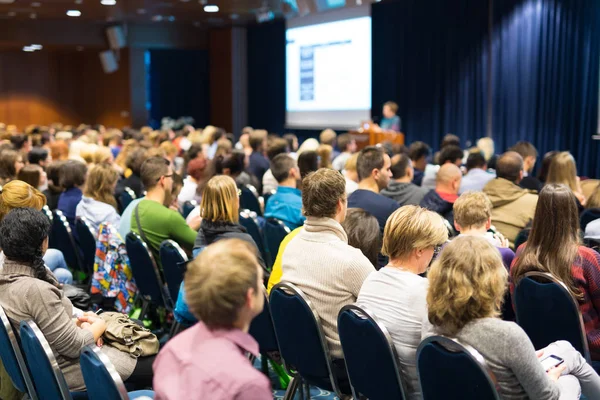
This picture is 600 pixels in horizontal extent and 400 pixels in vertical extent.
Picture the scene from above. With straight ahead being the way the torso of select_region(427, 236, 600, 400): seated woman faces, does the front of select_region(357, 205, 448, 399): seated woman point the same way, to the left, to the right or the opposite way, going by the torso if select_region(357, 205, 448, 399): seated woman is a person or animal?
the same way

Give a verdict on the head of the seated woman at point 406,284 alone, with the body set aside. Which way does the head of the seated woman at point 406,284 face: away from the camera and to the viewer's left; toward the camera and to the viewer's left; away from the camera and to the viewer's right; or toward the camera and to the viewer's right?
away from the camera and to the viewer's right

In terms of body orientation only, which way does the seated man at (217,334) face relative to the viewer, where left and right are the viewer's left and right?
facing away from the viewer and to the right of the viewer

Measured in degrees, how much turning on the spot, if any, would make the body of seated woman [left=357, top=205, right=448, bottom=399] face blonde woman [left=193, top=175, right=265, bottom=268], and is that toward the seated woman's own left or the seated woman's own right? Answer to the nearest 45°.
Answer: approximately 90° to the seated woman's own left

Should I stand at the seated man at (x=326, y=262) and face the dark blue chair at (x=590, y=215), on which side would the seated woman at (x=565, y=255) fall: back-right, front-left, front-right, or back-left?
front-right

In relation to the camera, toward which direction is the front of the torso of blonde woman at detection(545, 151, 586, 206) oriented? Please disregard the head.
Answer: away from the camera

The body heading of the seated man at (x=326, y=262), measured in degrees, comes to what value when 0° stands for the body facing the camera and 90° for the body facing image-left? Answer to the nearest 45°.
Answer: approximately 225°

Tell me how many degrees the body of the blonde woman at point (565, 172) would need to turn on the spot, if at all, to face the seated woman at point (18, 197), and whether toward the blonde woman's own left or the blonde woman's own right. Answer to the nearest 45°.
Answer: approximately 135° to the blonde woman's own left

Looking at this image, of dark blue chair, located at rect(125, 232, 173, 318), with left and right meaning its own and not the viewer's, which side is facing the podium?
front

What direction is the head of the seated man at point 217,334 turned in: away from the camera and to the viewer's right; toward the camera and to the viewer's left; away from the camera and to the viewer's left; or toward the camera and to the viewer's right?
away from the camera and to the viewer's right

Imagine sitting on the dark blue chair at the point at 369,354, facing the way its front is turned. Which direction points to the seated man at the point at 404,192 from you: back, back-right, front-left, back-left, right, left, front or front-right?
front-left

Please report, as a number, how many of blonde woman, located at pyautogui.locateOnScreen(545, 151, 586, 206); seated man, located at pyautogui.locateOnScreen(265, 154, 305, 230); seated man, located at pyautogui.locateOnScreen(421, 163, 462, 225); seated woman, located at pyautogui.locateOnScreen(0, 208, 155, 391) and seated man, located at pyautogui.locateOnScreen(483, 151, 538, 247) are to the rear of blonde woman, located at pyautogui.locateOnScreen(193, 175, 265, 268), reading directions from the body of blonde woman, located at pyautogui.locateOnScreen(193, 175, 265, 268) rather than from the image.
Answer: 1

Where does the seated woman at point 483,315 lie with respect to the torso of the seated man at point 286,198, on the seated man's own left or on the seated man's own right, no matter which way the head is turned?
on the seated man's own right

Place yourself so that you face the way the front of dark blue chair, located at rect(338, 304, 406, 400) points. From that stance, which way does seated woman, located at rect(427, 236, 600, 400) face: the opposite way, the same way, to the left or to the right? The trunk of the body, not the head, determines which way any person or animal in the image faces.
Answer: the same way

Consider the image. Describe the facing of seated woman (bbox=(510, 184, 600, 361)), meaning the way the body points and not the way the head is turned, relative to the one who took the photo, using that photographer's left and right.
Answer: facing away from the viewer

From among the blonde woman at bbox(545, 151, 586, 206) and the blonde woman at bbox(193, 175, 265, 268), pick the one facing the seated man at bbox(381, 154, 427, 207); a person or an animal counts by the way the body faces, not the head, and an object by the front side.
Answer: the blonde woman at bbox(193, 175, 265, 268)

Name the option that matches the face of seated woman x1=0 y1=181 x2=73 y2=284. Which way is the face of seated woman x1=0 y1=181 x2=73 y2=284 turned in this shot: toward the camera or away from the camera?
away from the camera

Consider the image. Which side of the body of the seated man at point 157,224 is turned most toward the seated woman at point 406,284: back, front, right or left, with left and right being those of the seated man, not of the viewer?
right

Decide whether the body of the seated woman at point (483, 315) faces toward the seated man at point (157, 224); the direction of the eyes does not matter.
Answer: no

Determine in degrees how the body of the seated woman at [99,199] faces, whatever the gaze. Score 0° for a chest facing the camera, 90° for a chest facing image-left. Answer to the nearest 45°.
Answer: approximately 225°
